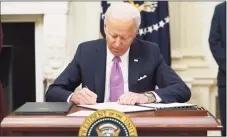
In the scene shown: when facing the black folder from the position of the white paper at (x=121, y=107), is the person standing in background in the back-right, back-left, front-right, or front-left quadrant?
back-right

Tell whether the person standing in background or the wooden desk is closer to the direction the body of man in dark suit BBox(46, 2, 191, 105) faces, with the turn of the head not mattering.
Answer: the wooden desk

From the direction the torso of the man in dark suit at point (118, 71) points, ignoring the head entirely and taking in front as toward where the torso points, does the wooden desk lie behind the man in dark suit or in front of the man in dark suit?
in front

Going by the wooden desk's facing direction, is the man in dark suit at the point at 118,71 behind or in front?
behind

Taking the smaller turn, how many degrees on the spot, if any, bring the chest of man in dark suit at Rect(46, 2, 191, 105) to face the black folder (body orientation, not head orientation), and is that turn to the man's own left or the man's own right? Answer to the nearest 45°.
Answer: approximately 45° to the man's own right

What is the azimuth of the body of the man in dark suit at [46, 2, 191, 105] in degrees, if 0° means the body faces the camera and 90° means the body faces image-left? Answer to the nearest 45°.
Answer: approximately 0°
